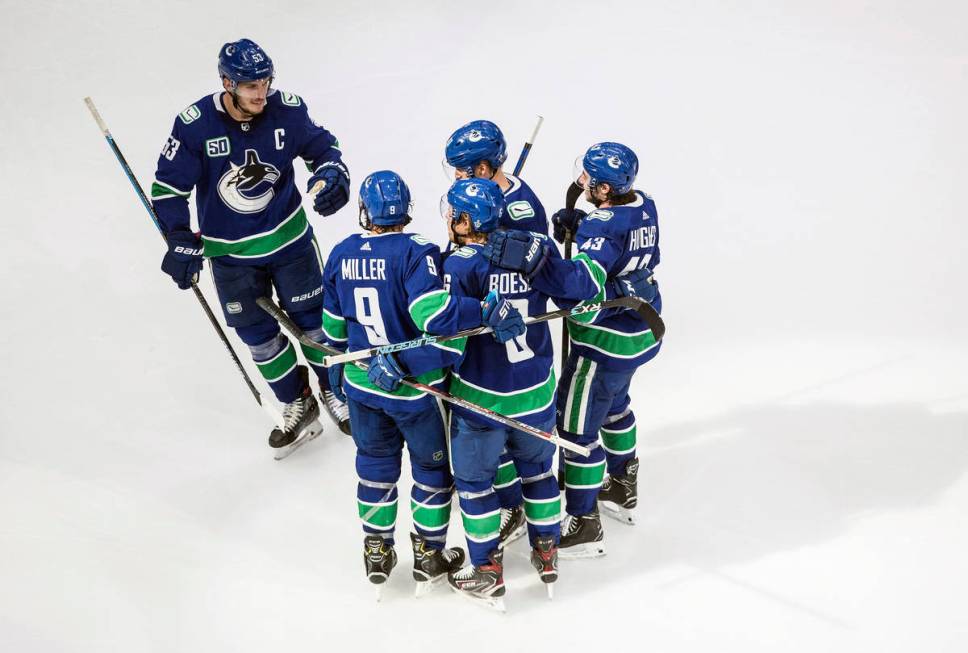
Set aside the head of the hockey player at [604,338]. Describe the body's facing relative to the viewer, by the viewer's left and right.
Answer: facing away from the viewer and to the left of the viewer

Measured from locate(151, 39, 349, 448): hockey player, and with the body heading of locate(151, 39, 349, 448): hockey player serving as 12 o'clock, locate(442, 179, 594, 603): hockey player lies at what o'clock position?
locate(442, 179, 594, 603): hockey player is roughly at 11 o'clock from locate(151, 39, 349, 448): hockey player.

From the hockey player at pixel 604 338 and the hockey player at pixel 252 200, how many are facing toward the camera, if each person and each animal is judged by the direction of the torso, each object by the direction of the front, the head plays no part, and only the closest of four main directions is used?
1

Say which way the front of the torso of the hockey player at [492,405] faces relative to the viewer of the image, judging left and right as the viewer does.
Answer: facing away from the viewer and to the left of the viewer

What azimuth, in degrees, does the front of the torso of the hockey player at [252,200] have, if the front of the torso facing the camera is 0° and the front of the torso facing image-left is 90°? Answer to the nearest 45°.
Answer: approximately 0°

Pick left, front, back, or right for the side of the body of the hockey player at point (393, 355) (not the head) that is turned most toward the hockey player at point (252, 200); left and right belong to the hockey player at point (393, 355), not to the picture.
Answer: left

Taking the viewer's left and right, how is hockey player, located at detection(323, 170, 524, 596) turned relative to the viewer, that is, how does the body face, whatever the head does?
facing away from the viewer and to the right of the viewer

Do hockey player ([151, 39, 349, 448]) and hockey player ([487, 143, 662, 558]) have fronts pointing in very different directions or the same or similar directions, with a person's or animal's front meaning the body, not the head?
very different directions
